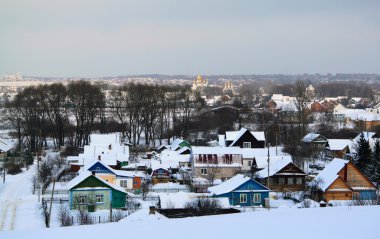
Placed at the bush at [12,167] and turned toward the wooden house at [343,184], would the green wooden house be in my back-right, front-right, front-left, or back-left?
front-right

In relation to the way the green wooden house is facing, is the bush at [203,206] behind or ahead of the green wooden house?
ahead

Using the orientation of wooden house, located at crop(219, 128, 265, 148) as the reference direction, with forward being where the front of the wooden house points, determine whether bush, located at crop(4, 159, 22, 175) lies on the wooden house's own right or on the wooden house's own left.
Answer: on the wooden house's own right

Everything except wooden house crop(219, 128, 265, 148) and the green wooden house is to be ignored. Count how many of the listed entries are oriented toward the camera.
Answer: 2

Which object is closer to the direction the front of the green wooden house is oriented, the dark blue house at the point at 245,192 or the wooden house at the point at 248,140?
the dark blue house

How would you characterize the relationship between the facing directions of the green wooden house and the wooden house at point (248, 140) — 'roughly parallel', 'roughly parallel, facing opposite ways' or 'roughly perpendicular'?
roughly parallel

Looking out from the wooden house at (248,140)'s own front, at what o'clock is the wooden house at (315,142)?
the wooden house at (315,142) is roughly at 8 o'clock from the wooden house at (248,140).

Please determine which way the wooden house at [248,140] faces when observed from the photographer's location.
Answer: facing the viewer

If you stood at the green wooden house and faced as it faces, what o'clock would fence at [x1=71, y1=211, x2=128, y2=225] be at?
The fence is roughly at 12 o'clock from the green wooden house.

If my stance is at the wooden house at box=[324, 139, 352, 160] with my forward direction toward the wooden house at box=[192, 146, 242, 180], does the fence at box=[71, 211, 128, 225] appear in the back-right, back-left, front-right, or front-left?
front-left

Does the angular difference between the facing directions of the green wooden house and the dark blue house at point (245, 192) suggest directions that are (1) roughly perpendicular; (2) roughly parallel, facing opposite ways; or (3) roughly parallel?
roughly parallel

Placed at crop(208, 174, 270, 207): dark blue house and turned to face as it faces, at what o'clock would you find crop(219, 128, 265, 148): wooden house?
The wooden house is roughly at 6 o'clock from the dark blue house.

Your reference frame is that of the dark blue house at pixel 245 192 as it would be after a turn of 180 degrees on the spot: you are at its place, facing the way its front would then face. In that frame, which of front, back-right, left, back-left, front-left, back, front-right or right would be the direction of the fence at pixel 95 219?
back-left

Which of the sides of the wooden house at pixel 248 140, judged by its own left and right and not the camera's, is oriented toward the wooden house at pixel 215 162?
front

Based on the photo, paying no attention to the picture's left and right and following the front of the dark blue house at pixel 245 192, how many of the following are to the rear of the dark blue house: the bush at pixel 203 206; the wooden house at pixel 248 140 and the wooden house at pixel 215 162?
2

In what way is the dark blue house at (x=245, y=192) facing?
toward the camera

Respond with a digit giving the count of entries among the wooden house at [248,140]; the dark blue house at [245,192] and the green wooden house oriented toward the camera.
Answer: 3

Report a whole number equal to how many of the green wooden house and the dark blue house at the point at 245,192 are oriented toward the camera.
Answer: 2
